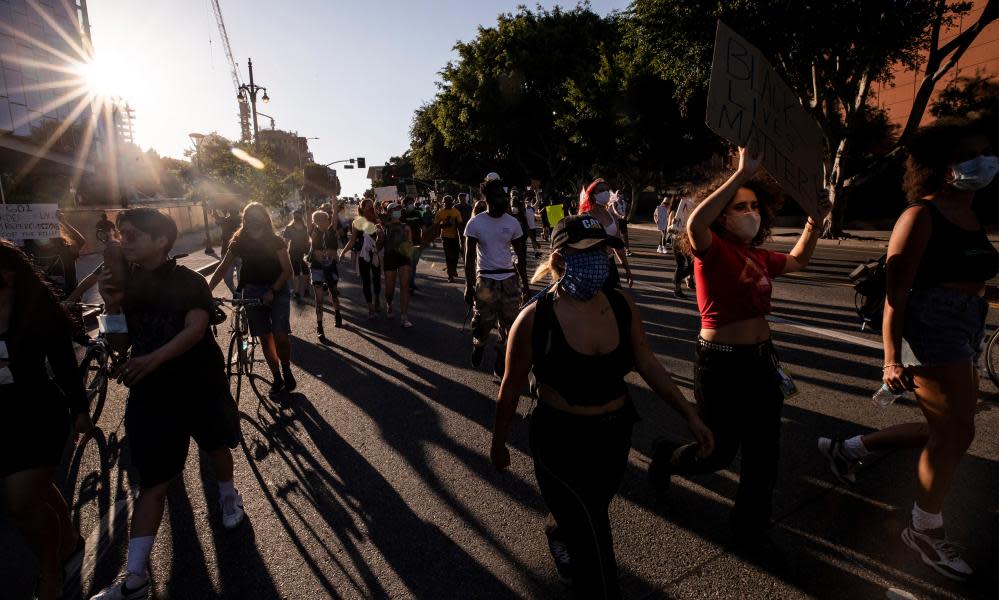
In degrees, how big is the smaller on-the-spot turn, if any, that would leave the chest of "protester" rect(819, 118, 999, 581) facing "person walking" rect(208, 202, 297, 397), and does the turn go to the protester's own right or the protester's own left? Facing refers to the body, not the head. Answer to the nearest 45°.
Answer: approximately 135° to the protester's own right

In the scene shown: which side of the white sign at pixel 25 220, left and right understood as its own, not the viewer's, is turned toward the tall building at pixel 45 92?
back

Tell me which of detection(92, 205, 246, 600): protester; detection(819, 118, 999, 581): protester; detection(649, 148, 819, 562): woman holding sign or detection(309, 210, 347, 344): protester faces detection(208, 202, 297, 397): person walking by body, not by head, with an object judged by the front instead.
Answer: detection(309, 210, 347, 344): protester

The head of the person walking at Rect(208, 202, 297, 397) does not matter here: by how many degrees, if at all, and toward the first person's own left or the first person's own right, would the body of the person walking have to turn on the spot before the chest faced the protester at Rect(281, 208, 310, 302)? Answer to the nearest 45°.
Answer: approximately 180°

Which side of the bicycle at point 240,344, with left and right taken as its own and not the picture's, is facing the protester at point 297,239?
back

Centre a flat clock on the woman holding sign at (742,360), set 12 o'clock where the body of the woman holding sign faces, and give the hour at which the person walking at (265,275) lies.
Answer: The person walking is roughly at 5 o'clock from the woman holding sign.

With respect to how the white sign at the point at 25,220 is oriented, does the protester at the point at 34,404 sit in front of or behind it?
in front

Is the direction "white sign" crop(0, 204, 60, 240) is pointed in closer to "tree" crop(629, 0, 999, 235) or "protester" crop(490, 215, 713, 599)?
the protester

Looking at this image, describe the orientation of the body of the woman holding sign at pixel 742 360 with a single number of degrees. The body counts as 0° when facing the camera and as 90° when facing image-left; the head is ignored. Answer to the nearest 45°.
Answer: approximately 315°
